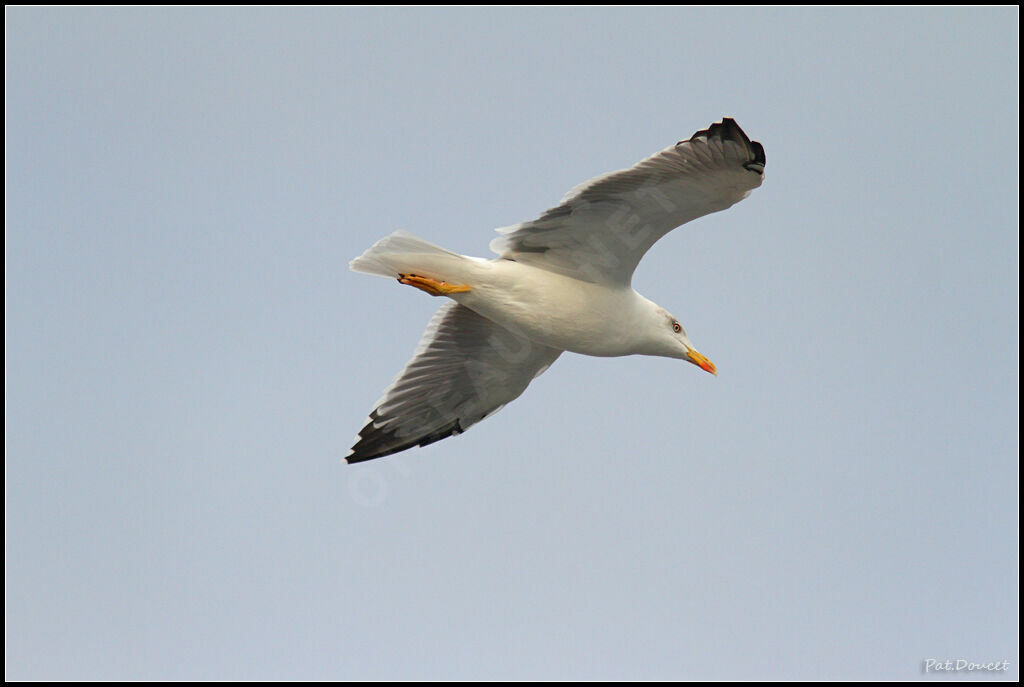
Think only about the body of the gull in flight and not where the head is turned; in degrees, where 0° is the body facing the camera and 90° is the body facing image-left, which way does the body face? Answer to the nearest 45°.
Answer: approximately 270°
